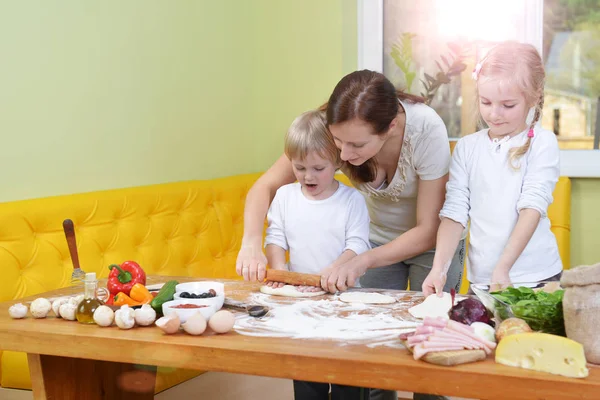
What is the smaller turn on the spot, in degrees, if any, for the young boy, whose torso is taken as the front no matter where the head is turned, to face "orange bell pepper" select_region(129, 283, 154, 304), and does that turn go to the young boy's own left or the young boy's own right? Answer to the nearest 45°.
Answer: approximately 45° to the young boy's own right

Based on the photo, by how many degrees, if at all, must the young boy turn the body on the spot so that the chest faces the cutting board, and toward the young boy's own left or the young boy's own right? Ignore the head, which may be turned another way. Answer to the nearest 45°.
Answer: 0° — they already face it

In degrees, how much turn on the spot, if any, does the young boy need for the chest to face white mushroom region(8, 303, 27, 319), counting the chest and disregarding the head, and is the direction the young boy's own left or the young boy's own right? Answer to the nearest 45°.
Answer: approximately 45° to the young boy's own right

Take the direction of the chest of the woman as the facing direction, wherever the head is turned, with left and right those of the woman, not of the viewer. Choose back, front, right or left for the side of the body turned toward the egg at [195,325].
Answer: front

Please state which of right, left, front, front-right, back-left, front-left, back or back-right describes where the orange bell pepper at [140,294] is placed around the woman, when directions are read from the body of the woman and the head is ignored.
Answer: front

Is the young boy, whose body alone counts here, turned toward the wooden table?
yes

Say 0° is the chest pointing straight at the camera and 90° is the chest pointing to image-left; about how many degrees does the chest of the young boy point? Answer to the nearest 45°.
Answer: approximately 0°

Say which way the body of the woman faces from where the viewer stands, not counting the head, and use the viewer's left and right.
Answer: facing the viewer and to the left of the viewer

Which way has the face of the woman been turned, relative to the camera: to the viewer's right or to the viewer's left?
to the viewer's left

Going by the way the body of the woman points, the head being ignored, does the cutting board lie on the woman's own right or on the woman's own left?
on the woman's own left

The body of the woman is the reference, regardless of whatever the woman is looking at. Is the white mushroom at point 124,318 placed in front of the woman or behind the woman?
in front

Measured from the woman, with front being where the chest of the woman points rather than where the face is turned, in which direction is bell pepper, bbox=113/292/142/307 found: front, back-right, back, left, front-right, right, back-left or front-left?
front
